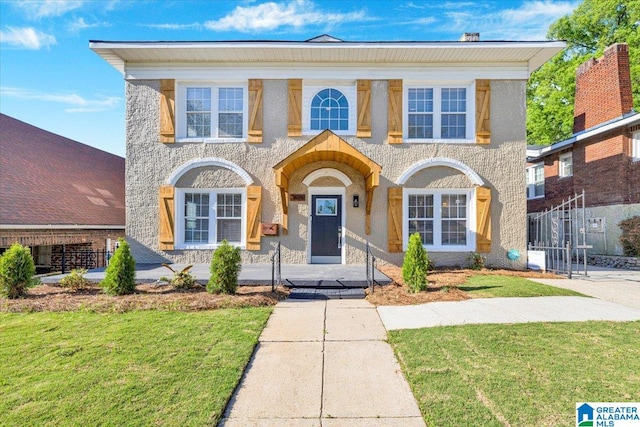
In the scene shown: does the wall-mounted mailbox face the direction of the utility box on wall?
no

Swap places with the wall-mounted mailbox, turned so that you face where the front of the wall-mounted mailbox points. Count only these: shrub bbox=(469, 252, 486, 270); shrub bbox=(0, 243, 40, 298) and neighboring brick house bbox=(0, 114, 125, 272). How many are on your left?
1

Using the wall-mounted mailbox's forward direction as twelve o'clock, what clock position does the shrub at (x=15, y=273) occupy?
The shrub is roughly at 2 o'clock from the wall-mounted mailbox.

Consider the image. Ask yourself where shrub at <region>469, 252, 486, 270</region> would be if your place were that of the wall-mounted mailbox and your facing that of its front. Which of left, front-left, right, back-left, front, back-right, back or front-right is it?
left

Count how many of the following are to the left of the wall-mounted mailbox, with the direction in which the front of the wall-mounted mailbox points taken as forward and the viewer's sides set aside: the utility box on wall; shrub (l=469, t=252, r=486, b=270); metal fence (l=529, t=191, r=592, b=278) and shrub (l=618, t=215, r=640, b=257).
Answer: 4

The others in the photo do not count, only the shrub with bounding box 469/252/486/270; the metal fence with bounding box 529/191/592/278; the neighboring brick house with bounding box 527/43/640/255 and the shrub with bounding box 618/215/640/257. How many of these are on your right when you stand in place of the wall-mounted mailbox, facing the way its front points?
0

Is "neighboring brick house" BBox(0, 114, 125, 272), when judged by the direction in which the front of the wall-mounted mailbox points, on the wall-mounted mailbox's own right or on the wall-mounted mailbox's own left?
on the wall-mounted mailbox's own right

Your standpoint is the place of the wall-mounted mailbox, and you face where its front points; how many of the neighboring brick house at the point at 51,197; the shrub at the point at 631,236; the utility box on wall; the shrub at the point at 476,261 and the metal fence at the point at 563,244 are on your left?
4

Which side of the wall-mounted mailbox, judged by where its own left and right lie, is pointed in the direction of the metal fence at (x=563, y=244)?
left

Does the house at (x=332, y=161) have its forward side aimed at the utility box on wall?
no

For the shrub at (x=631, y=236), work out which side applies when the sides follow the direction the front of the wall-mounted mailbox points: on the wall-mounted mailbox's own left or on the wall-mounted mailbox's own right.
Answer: on the wall-mounted mailbox's own left

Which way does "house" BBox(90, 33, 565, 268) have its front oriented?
toward the camera

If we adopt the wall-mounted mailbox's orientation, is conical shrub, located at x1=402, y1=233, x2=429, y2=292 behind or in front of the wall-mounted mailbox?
in front

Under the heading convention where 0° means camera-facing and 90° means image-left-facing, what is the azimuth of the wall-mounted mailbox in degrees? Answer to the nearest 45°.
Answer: approximately 0°

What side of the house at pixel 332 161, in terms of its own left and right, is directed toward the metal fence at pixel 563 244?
left
